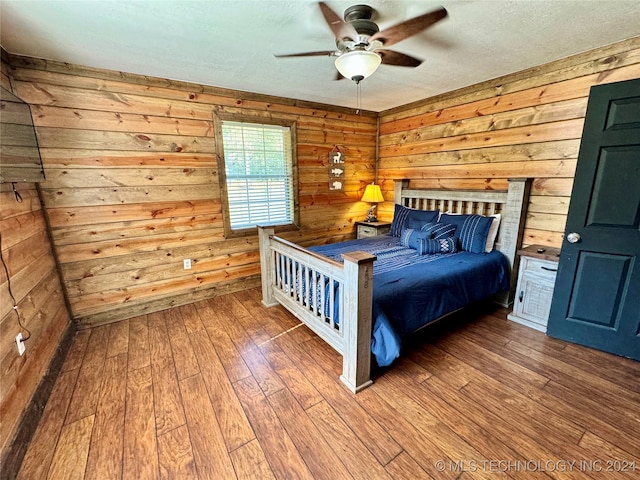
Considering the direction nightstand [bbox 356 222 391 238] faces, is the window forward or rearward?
forward

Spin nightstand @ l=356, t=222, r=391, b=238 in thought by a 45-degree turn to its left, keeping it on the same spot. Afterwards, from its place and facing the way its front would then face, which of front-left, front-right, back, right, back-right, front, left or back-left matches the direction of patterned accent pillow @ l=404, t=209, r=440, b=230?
front-left

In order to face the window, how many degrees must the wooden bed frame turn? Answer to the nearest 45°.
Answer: approximately 90° to its right

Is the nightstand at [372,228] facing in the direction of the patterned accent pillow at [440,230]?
no

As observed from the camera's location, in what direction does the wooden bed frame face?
facing the viewer and to the left of the viewer

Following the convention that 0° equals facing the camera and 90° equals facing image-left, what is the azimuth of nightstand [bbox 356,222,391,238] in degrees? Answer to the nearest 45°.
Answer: approximately 45°

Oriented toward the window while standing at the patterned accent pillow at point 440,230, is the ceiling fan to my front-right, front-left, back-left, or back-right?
front-left

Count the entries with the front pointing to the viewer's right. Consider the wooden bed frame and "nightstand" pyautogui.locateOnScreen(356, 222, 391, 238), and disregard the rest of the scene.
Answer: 0

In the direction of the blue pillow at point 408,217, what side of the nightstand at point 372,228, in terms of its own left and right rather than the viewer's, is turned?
left

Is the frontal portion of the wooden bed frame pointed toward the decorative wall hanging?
no

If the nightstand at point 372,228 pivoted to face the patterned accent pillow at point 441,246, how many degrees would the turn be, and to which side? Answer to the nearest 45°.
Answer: approximately 90° to its left

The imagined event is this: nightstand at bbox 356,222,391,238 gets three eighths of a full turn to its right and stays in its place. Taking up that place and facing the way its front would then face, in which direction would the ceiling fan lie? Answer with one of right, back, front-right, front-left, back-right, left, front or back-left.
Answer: back

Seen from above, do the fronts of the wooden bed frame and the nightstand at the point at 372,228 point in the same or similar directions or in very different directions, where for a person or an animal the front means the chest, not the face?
same or similar directions
